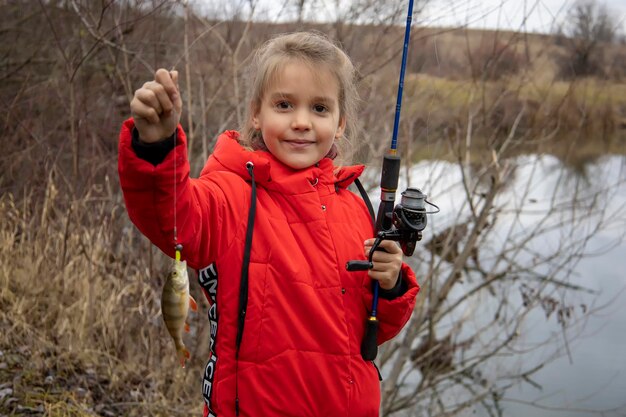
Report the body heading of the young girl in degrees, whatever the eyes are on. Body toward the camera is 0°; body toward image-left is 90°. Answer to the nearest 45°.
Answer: approximately 315°

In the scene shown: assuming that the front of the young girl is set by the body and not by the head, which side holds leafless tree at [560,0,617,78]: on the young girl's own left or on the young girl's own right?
on the young girl's own left
